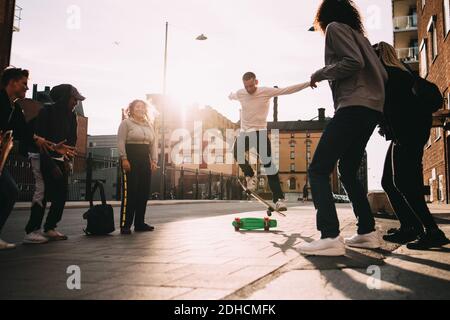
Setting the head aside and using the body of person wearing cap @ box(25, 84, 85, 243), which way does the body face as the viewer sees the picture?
to the viewer's right

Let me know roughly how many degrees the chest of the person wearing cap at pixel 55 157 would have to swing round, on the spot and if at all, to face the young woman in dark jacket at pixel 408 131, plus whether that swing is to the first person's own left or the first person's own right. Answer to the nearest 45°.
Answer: approximately 45° to the first person's own right

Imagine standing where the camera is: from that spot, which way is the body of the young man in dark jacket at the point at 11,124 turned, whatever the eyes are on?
to the viewer's right

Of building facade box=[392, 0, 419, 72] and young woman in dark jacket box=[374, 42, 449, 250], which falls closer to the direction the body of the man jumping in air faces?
the young woman in dark jacket

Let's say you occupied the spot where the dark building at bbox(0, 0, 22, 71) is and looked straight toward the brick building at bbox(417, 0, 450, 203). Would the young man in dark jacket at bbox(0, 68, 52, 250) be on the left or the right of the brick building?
right

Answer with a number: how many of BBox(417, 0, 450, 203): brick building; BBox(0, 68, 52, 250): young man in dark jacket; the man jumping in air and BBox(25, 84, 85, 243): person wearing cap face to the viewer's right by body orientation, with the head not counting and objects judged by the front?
2

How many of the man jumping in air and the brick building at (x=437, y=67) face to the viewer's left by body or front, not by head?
1

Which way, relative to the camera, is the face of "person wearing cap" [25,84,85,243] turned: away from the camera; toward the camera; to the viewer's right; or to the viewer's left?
to the viewer's right

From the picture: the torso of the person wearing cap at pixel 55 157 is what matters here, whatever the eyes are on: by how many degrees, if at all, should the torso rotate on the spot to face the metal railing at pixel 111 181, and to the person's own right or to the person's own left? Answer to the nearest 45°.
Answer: approximately 90° to the person's own left

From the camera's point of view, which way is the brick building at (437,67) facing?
to the viewer's left

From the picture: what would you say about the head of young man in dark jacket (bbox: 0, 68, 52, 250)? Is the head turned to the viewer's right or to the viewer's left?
to the viewer's right
